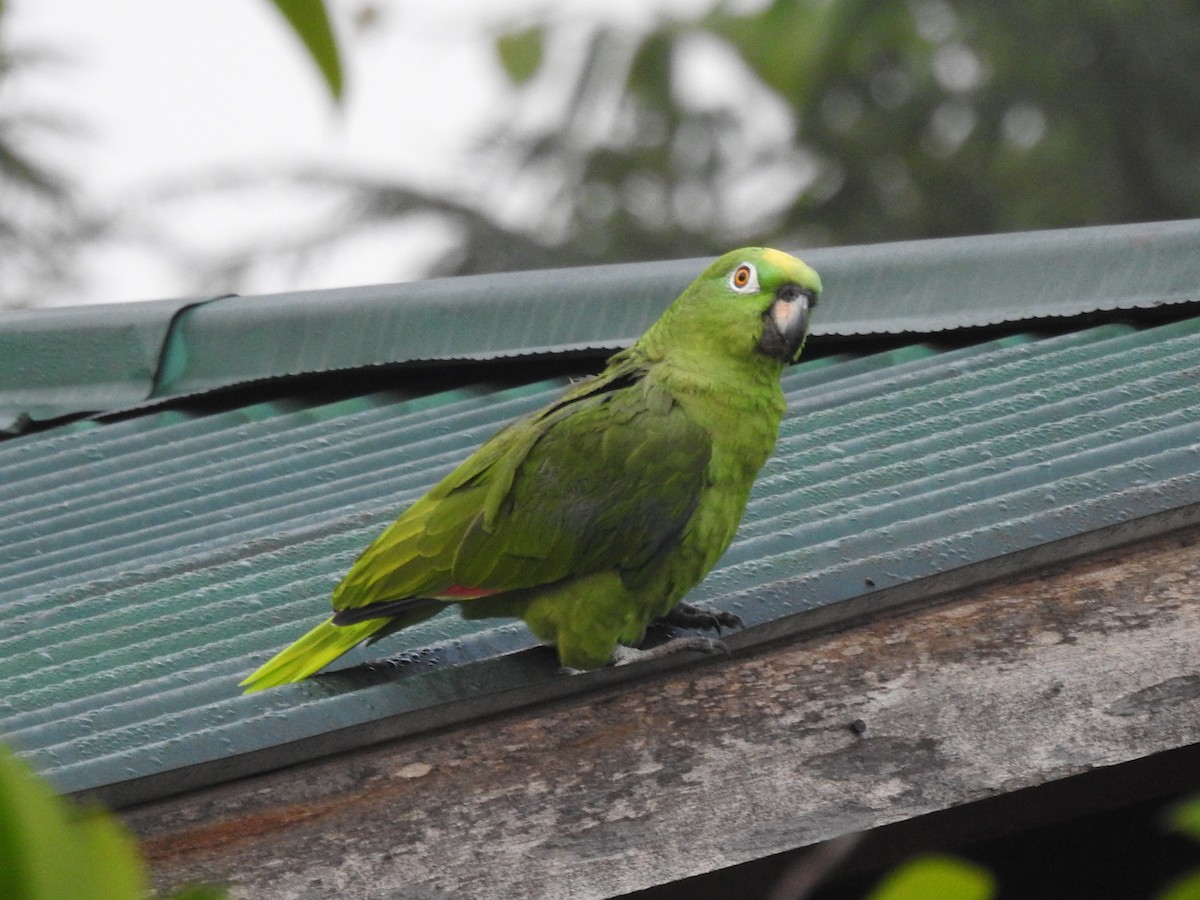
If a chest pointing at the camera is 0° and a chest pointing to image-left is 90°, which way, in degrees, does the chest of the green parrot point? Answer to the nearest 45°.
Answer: approximately 270°

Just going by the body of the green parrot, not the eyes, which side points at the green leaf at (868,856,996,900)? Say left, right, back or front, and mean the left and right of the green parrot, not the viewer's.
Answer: right
